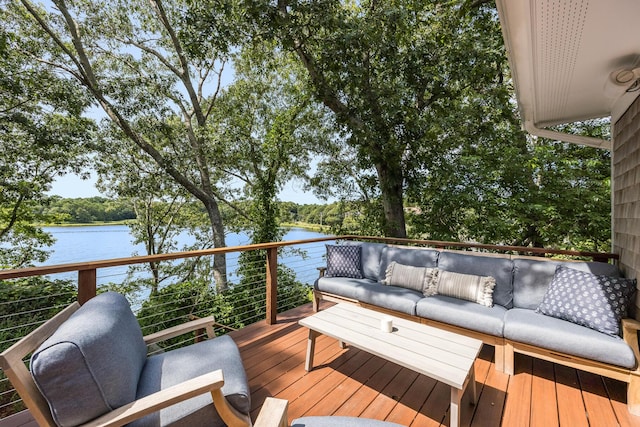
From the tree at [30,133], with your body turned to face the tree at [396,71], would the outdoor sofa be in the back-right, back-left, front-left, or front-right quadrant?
front-right

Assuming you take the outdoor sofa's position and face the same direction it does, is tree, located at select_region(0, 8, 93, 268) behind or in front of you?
in front

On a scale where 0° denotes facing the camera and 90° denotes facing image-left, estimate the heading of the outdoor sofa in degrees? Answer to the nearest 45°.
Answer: approximately 45°
